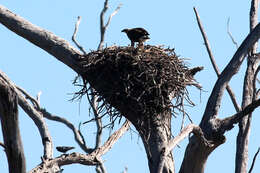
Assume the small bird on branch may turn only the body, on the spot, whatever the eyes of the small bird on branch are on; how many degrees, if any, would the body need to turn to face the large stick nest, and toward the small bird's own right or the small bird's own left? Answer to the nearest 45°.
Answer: approximately 135° to the small bird's own left

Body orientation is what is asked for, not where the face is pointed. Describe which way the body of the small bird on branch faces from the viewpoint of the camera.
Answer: to the viewer's left
